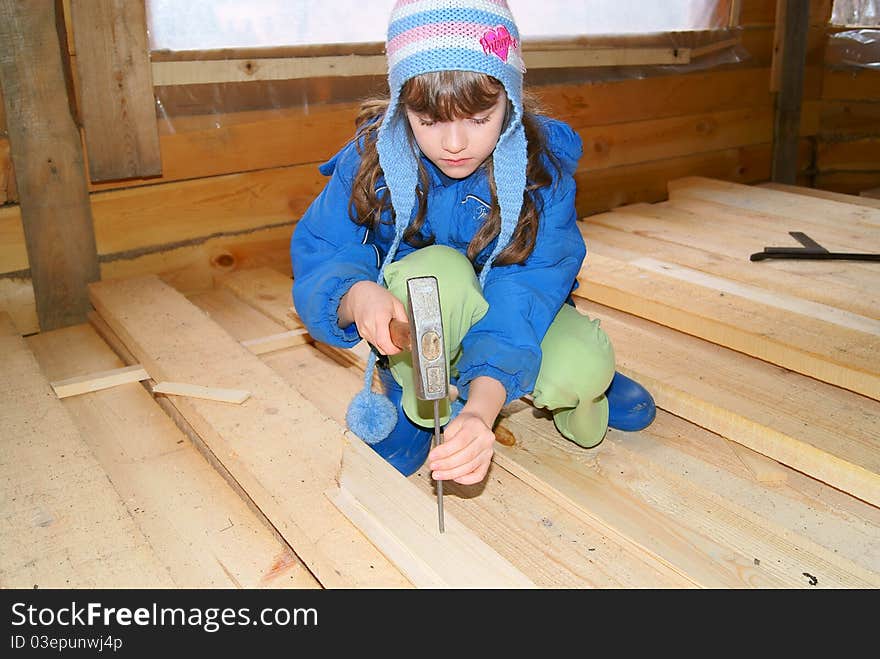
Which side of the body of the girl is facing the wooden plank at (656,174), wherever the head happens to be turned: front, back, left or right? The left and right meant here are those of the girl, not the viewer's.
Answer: back

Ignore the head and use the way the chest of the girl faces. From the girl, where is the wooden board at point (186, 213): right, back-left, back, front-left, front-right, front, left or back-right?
back-right

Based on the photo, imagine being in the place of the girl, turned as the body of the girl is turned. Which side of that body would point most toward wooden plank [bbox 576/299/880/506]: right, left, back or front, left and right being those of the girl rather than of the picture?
left

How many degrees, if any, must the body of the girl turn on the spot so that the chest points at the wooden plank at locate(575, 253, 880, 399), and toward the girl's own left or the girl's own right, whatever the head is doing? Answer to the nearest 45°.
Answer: approximately 135° to the girl's own left

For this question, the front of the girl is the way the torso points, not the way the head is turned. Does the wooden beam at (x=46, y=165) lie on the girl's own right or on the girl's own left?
on the girl's own right

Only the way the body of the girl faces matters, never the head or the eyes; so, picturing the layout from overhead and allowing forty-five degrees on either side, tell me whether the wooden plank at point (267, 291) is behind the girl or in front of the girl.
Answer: behind

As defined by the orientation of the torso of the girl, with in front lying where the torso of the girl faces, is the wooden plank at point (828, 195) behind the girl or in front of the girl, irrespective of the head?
behind

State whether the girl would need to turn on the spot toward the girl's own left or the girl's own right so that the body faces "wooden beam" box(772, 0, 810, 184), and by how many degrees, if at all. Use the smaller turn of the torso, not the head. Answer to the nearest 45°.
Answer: approximately 135° to the girl's own left

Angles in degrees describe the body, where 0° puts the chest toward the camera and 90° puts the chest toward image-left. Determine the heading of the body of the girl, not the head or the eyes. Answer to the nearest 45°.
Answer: approximately 0°
